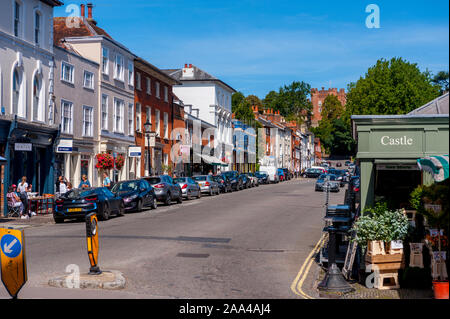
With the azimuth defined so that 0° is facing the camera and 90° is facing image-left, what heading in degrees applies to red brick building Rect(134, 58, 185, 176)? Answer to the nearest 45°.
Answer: approximately 315°

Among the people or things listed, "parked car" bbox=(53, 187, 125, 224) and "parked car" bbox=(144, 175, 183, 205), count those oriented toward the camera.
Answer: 0

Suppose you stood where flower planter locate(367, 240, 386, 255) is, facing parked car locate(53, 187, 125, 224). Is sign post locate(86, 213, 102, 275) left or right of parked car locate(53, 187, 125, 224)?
left

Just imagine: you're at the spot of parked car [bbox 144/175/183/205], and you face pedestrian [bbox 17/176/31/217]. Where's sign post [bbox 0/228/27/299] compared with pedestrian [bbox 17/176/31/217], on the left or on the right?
left

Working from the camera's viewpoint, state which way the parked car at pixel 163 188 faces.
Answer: facing away from the viewer and to the right of the viewer

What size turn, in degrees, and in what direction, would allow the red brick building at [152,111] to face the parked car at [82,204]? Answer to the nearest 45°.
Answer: approximately 45° to its right

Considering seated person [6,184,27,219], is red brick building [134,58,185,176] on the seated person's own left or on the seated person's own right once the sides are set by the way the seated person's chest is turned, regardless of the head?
on the seated person's own left

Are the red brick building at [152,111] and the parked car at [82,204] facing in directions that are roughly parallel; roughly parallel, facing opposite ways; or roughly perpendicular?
roughly perpendicular

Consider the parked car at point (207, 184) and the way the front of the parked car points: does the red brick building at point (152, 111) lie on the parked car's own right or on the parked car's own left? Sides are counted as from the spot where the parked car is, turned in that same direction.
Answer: on the parked car's own left

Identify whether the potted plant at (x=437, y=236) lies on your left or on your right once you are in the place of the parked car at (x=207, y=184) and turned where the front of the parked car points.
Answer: on your right
